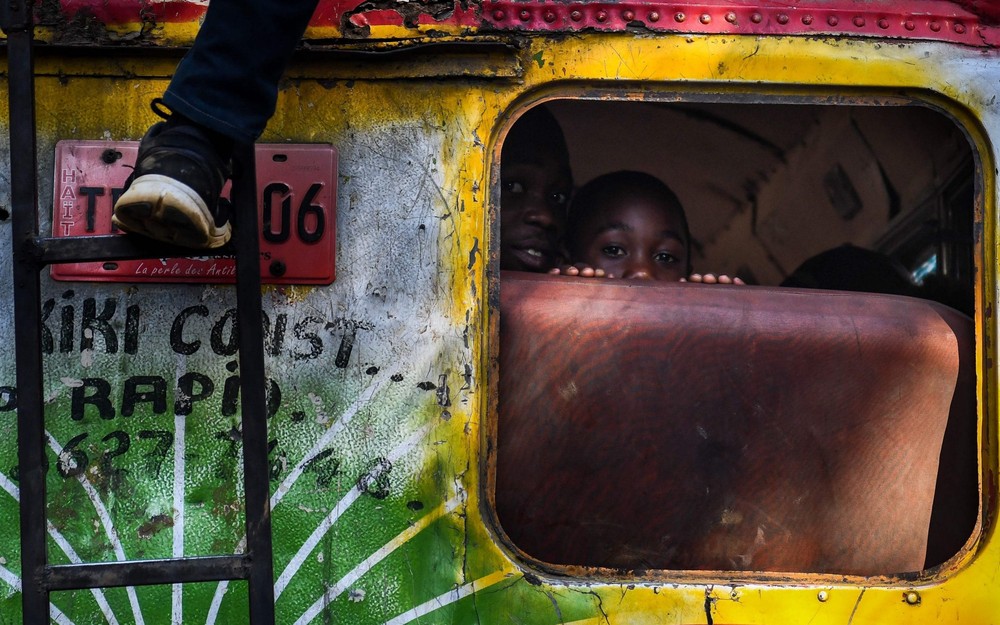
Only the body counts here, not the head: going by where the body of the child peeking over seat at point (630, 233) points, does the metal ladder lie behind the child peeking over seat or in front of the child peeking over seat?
in front

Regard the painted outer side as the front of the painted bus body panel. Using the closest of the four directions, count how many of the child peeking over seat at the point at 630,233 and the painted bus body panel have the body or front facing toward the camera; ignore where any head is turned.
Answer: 2

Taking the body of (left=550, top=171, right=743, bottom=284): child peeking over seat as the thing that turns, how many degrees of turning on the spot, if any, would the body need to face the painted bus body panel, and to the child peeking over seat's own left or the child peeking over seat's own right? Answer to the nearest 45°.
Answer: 0° — they already face it

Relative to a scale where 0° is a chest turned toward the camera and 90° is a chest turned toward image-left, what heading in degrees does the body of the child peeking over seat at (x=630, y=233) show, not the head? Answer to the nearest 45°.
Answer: approximately 0°

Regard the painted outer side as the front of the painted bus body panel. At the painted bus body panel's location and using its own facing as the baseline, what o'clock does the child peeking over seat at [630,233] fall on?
The child peeking over seat is roughly at 7 o'clock from the painted bus body panel.

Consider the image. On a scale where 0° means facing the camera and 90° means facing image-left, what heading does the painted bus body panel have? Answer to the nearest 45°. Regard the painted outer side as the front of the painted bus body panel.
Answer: approximately 0°
